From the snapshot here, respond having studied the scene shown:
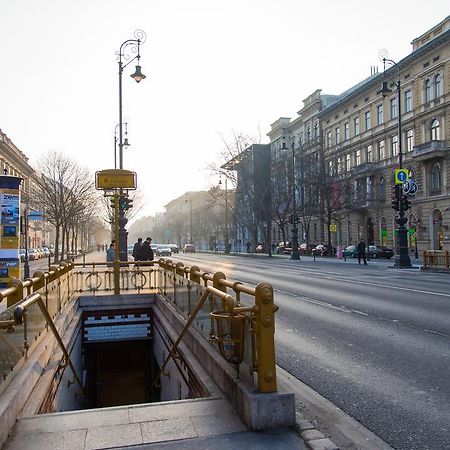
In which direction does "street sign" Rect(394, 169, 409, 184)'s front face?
toward the camera

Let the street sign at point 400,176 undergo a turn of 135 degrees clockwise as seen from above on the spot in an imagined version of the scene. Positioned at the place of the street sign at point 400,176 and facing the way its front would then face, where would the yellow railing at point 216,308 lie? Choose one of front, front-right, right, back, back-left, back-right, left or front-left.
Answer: back-left

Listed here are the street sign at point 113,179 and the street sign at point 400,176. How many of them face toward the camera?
2

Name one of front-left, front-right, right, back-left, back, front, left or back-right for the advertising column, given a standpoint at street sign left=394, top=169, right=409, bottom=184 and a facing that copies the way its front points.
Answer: front-right

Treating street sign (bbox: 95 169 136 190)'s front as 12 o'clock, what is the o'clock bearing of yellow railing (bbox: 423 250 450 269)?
The yellow railing is roughly at 8 o'clock from the street sign.

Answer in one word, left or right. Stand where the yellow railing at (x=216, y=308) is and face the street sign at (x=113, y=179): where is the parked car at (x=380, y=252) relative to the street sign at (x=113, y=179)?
right

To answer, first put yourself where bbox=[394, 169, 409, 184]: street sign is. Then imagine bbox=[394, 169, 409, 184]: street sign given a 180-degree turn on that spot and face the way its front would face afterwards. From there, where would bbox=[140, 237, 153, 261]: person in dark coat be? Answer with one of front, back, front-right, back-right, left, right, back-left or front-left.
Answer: back-left

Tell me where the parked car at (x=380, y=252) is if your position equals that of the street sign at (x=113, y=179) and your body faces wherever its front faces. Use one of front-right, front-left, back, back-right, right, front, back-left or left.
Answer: back-left

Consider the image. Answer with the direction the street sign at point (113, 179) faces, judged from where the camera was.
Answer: facing the viewer

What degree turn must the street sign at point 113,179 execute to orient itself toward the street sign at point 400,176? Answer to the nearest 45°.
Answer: approximately 135° to its left

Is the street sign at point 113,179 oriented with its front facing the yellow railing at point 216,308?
yes

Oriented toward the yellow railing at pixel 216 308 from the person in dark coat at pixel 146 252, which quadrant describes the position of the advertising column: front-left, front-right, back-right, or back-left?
front-right

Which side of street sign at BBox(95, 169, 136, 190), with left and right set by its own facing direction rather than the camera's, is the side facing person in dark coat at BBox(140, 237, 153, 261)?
back
